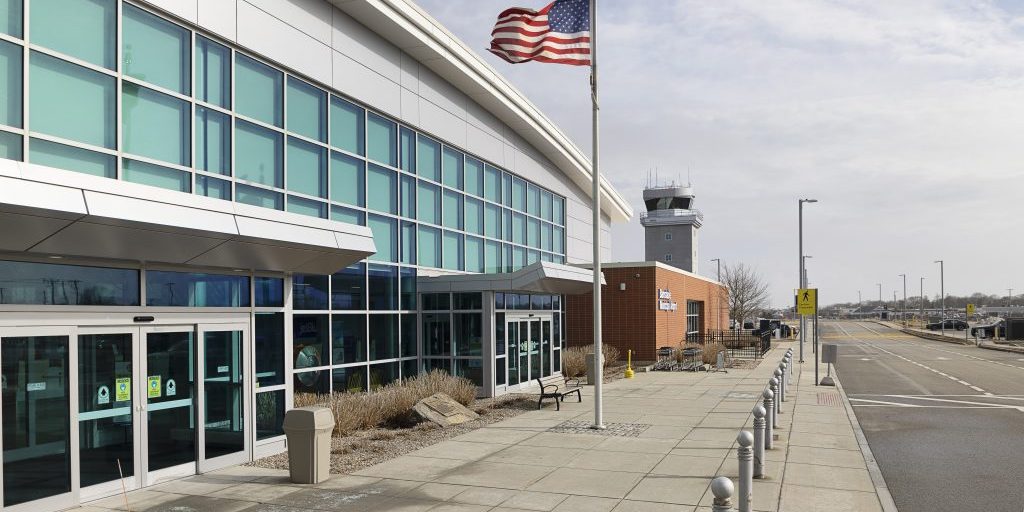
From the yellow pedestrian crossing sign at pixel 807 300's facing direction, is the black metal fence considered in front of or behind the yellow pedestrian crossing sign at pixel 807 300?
behind

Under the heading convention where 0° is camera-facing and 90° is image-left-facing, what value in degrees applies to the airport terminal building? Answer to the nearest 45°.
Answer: approximately 315°

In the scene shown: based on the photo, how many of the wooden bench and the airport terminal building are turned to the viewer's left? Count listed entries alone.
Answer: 0

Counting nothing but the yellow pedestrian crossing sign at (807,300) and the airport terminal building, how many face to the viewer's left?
0

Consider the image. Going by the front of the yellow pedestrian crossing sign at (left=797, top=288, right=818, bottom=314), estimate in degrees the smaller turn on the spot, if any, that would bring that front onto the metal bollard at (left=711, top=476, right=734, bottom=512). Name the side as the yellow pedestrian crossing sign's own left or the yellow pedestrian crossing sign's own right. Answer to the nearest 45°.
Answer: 0° — it already faces it

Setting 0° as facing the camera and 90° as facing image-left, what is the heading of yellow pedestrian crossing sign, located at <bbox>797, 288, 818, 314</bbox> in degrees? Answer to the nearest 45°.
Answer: approximately 0°

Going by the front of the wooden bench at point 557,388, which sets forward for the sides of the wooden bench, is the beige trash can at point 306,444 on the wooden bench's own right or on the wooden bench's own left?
on the wooden bench's own right

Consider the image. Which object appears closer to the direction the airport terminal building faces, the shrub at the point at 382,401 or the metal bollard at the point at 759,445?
the metal bollard
